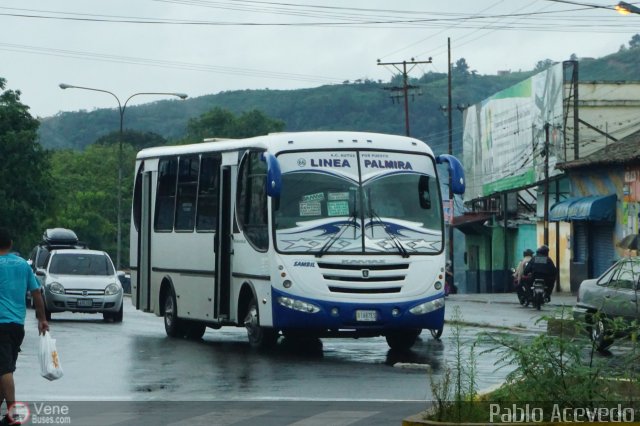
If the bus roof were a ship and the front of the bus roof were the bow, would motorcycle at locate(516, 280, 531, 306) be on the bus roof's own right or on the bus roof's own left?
on the bus roof's own left

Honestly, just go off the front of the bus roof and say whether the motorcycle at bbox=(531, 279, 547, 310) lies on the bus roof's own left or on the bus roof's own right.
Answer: on the bus roof's own left

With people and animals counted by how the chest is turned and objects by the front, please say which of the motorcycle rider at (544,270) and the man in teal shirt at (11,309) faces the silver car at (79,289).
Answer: the man in teal shirt

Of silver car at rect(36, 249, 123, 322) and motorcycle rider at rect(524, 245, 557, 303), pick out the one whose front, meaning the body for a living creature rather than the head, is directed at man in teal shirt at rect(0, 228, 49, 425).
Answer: the silver car

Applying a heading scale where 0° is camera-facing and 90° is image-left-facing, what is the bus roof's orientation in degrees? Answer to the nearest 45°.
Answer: approximately 315°

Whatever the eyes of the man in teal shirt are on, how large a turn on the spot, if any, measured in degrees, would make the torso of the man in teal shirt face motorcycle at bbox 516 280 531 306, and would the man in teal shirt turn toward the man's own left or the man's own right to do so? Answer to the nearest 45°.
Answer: approximately 45° to the man's own right

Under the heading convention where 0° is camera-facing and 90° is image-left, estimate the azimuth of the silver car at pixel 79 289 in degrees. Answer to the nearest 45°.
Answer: approximately 0°

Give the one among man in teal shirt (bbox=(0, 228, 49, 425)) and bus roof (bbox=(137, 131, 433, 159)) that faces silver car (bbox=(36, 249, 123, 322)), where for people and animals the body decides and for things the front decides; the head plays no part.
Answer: the man in teal shirt

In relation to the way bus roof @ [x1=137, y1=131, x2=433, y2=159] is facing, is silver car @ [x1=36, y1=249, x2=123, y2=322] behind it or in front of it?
behind

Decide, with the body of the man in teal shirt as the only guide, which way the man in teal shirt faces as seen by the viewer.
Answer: away from the camera
